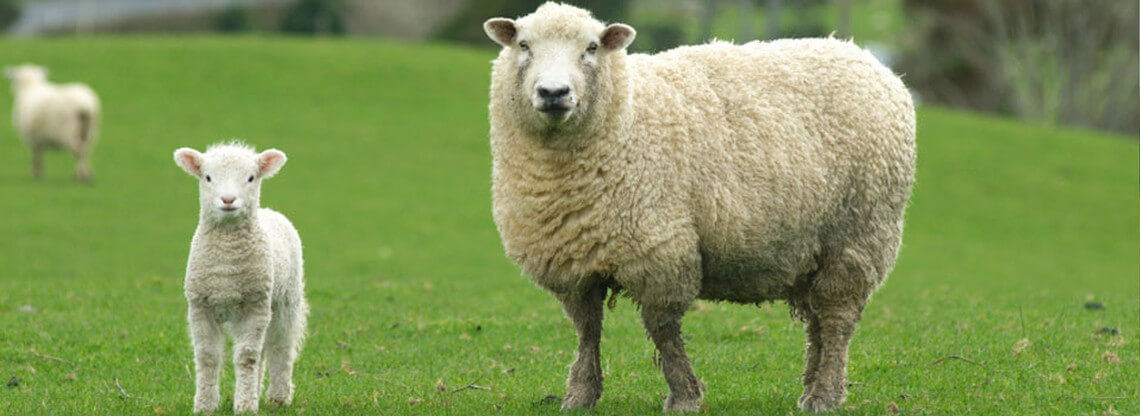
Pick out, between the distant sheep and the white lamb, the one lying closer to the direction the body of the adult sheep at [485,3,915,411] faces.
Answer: the white lamb

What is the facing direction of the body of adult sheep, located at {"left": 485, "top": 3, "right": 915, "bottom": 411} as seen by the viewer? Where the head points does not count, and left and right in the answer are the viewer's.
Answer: facing the viewer and to the left of the viewer

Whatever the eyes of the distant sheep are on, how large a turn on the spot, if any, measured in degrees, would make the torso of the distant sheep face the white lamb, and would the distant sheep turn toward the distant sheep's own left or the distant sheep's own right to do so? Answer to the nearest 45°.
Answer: approximately 135° to the distant sheep's own left

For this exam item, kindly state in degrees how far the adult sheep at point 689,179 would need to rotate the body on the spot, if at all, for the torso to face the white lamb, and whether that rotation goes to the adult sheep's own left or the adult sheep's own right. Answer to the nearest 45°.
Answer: approximately 45° to the adult sheep's own right

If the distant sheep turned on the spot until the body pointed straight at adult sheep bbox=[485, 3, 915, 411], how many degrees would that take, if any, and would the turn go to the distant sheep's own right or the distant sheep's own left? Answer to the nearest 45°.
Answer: approximately 135° to the distant sheep's own left

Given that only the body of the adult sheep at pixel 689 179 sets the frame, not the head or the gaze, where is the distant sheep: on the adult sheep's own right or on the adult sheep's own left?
on the adult sheep's own right

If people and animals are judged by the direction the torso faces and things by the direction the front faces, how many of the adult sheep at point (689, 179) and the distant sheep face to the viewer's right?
0

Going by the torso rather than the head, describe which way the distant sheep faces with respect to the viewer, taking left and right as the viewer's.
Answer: facing away from the viewer and to the left of the viewer
